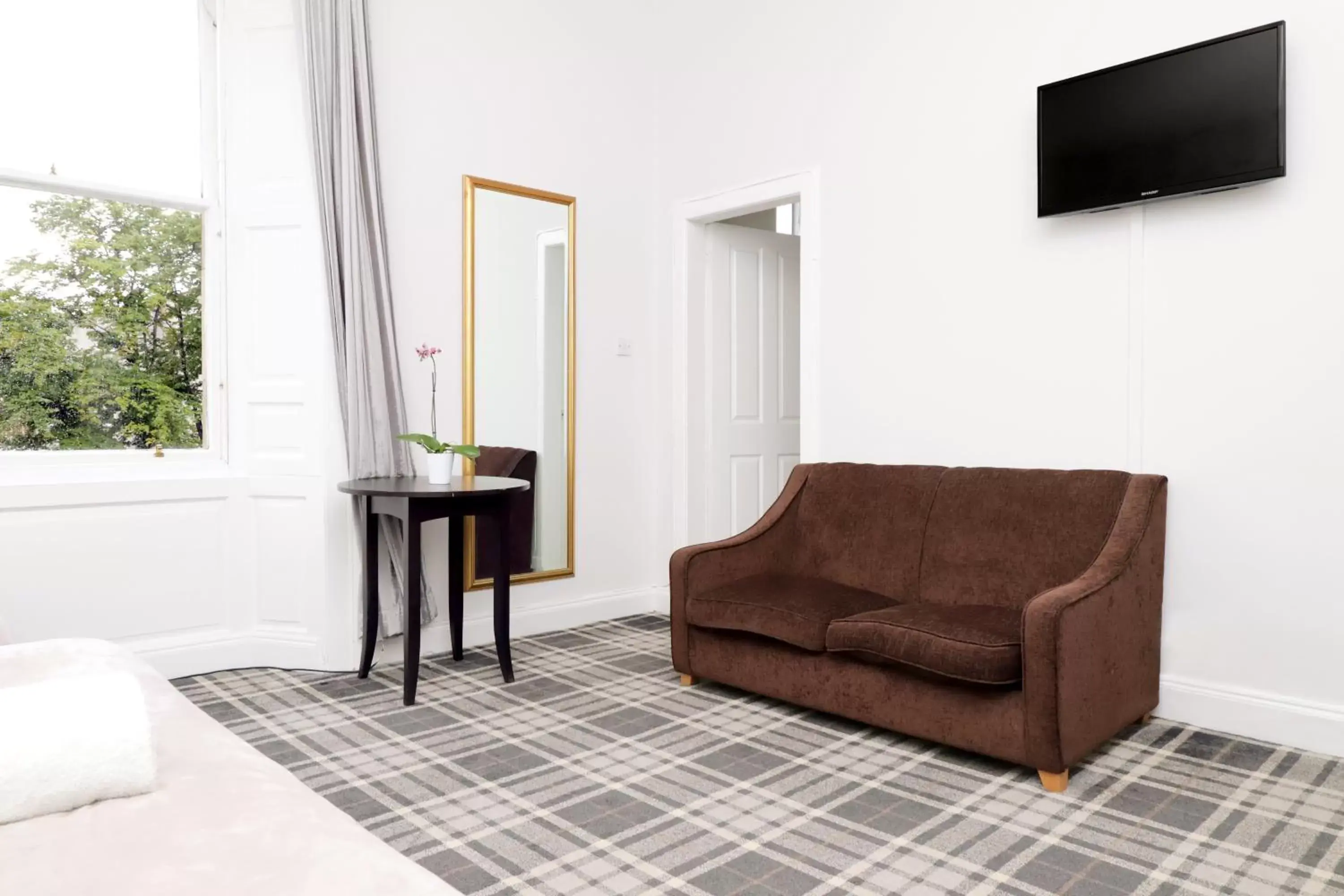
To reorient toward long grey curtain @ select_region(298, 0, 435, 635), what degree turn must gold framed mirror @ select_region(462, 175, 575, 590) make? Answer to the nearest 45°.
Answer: approximately 90° to its right

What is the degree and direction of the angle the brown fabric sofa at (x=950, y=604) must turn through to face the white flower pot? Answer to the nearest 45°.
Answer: approximately 45° to its right

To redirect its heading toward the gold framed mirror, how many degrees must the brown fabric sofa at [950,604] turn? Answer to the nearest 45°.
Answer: approximately 90° to its right

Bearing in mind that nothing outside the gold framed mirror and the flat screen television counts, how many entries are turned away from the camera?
0

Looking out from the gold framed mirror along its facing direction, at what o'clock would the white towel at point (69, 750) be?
The white towel is roughly at 2 o'clock from the gold framed mirror.

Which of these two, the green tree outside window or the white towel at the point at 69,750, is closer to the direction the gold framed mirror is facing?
the white towel

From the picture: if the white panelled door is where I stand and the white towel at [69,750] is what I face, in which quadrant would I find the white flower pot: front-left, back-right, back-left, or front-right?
front-right

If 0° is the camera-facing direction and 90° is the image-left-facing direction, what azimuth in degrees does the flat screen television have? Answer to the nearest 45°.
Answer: approximately 45°

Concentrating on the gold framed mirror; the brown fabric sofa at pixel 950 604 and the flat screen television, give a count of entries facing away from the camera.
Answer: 0

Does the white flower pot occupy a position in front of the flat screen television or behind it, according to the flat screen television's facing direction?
in front

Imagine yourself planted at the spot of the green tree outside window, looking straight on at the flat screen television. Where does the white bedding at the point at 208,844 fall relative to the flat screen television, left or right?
right

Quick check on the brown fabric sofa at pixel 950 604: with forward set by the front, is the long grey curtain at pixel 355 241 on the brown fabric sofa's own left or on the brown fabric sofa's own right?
on the brown fabric sofa's own right

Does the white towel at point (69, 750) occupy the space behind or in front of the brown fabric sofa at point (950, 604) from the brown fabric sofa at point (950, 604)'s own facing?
in front
